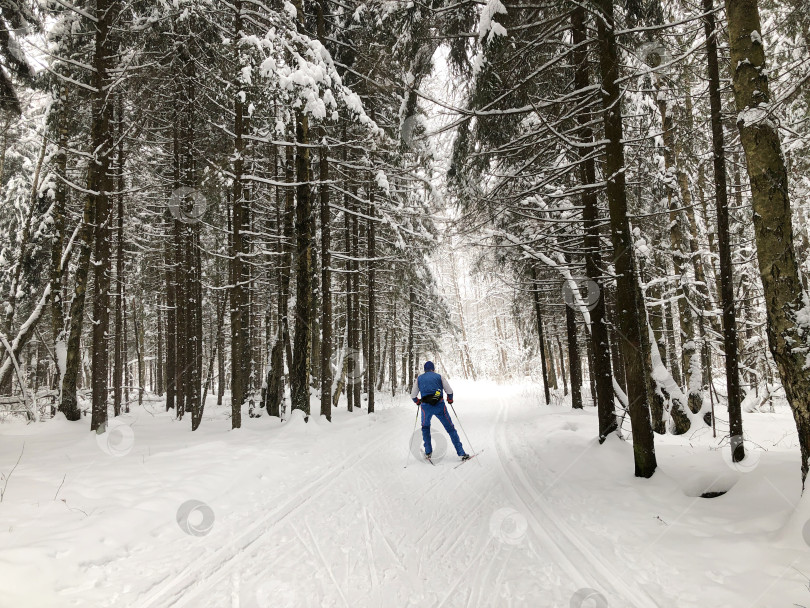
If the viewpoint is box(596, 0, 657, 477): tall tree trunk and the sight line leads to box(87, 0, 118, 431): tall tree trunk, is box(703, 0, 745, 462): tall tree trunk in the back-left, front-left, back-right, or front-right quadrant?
back-right

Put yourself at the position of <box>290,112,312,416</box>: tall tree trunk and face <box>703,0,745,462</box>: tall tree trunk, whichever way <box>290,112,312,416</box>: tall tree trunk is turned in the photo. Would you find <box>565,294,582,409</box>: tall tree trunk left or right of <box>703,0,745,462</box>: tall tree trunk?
left

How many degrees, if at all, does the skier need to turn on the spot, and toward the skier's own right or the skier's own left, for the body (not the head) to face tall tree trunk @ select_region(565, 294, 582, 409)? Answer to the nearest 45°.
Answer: approximately 45° to the skier's own right

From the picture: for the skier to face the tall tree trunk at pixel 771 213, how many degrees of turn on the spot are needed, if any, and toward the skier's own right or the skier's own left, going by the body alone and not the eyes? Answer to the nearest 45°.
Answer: approximately 135° to the skier's own right

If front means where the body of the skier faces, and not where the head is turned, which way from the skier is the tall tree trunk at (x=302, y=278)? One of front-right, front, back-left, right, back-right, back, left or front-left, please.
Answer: front-left

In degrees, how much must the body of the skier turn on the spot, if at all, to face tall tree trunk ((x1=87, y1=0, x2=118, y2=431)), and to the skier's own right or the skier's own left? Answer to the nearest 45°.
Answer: approximately 90° to the skier's own left

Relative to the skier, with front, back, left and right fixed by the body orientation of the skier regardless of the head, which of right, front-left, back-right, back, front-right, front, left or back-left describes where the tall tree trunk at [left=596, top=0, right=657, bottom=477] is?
back-right

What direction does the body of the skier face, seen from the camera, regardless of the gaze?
away from the camera

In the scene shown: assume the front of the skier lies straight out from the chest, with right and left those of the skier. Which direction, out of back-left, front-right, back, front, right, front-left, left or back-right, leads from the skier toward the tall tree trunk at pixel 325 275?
front-left

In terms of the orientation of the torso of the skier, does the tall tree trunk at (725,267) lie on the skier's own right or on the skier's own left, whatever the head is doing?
on the skier's own right

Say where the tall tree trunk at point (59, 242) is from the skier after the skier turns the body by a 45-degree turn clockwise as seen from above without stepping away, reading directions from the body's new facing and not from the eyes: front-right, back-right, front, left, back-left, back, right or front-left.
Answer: back-left
